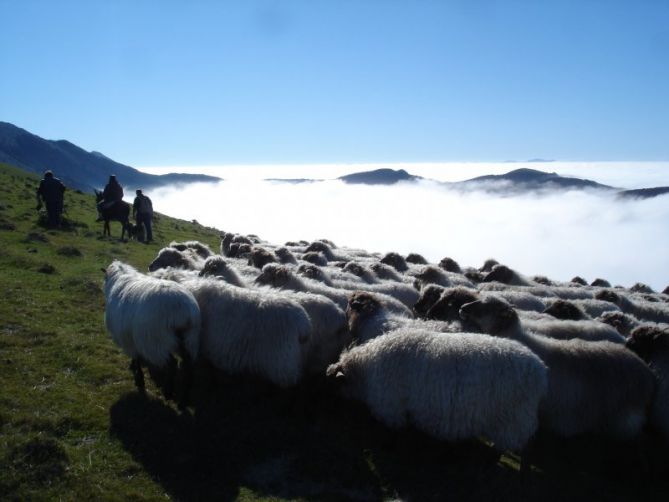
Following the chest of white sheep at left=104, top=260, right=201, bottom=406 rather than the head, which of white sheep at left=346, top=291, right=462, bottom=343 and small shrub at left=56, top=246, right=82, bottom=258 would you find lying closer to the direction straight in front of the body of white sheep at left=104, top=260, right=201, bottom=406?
the small shrub

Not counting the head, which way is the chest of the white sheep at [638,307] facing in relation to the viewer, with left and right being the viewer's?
facing to the left of the viewer

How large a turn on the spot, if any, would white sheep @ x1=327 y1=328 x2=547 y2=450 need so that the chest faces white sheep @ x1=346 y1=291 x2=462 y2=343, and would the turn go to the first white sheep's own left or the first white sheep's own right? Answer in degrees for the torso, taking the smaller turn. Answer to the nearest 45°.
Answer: approximately 45° to the first white sheep's own right

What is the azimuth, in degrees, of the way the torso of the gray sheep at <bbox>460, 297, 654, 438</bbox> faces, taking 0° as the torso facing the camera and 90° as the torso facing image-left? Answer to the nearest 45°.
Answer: approximately 90°

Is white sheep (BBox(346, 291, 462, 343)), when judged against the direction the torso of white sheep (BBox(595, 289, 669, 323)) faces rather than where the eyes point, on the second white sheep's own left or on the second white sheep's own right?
on the second white sheep's own left

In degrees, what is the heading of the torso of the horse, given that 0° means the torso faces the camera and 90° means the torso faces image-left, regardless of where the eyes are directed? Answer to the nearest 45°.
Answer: approximately 90°

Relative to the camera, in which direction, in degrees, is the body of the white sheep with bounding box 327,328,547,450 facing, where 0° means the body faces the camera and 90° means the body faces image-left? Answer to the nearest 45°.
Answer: approximately 90°

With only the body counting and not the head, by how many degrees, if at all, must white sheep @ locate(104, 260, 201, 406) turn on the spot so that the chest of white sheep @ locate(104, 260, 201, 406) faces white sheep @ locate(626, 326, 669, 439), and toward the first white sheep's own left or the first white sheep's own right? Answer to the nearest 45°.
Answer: approximately 135° to the first white sheep's own right

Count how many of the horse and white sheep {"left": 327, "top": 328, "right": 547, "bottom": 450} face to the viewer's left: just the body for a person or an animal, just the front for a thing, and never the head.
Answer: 2

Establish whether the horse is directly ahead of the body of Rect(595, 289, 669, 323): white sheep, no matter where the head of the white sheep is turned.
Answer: yes

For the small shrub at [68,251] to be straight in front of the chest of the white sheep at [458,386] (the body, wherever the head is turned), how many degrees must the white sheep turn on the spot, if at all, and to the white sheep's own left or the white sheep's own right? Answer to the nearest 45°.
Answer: approximately 45° to the white sheep's own right

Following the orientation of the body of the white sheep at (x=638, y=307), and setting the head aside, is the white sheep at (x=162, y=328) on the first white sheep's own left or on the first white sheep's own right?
on the first white sheep's own left

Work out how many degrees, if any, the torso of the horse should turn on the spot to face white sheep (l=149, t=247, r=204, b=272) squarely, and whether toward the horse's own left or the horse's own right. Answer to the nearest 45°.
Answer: approximately 90° to the horse's own left

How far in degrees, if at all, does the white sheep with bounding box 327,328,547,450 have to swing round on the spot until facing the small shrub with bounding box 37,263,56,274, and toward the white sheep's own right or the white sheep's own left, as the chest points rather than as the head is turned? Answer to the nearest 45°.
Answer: approximately 45° to the white sheep's own right

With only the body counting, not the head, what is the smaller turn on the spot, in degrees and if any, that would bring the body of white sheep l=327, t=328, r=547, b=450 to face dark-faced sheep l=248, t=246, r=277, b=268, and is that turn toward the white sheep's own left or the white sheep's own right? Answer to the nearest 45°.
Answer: approximately 45° to the white sheep's own right

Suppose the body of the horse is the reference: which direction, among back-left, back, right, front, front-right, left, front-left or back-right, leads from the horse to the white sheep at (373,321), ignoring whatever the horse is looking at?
left

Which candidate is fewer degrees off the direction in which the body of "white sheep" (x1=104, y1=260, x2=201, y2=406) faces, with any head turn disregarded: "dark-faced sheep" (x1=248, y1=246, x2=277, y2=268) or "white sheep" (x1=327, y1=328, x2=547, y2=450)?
the dark-faced sheep
